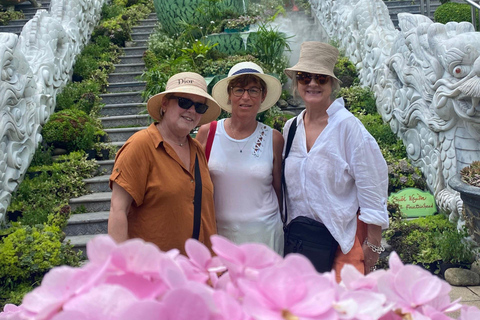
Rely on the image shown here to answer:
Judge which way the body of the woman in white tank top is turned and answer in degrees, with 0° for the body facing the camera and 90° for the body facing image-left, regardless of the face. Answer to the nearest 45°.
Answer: approximately 0°

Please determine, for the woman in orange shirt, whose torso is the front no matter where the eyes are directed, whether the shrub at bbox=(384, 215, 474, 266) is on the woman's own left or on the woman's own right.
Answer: on the woman's own left

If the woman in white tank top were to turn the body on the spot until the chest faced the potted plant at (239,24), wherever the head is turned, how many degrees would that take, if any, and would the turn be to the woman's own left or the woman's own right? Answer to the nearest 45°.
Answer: approximately 180°

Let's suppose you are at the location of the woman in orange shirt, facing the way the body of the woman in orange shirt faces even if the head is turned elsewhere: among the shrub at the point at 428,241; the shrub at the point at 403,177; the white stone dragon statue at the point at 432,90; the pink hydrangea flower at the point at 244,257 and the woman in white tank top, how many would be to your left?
4

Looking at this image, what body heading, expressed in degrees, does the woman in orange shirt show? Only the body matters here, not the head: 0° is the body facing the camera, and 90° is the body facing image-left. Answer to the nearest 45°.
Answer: approximately 315°

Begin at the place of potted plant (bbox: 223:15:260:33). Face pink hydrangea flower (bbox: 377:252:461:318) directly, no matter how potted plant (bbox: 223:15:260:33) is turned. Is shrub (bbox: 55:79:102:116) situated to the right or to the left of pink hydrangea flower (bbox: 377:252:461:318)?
right
